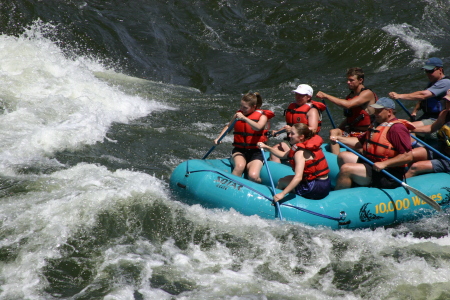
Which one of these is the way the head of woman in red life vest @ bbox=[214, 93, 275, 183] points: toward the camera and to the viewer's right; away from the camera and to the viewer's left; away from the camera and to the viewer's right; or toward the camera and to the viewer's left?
toward the camera and to the viewer's left

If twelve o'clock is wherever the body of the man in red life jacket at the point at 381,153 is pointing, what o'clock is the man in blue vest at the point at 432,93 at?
the man in blue vest at the point at 432,93 is roughly at 4 o'clock from the man in red life jacket at the point at 381,153.

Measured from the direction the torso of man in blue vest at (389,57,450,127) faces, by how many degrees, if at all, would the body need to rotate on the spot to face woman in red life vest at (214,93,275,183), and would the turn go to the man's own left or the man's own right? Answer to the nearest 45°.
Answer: approximately 45° to the man's own left

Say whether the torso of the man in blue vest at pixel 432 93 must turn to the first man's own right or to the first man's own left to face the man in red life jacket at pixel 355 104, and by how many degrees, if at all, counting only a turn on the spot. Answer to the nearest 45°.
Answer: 0° — they already face them

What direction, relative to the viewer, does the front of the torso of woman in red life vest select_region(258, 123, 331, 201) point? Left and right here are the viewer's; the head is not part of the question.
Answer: facing to the left of the viewer

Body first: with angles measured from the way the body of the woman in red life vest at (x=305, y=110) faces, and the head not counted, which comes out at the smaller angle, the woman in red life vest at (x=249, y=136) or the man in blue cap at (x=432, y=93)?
the woman in red life vest

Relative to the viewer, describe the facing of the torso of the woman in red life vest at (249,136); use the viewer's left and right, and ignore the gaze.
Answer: facing the viewer and to the left of the viewer

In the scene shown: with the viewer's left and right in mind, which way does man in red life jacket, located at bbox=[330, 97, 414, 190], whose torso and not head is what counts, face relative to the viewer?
facing to the left of the viewer

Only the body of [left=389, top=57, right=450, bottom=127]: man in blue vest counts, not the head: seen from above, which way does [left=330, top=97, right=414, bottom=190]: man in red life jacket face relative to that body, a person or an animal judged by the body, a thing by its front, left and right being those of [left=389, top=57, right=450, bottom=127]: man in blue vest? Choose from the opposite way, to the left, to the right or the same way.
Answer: the same way

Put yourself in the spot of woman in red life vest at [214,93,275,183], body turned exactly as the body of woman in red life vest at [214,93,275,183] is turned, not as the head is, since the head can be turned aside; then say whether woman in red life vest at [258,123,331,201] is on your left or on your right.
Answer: on your left

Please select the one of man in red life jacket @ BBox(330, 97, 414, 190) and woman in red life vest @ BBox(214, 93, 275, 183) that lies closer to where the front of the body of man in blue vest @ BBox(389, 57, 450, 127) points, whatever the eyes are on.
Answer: the woman in red life vest

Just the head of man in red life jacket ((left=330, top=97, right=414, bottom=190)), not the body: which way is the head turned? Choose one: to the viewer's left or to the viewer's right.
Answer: to the viewer's left

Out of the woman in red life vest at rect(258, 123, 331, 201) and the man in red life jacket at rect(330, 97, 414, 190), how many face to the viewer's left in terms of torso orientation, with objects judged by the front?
2

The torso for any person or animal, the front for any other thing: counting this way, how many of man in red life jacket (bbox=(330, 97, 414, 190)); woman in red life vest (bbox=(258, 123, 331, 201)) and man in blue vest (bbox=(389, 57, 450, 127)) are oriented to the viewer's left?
3

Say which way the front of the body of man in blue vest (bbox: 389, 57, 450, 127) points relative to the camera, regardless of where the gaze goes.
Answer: to the viewer's left

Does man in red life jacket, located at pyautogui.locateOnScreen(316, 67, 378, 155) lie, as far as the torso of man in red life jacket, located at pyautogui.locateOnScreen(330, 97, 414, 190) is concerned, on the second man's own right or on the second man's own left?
on the second man's own right
